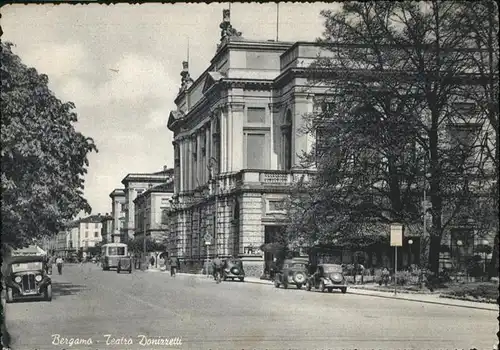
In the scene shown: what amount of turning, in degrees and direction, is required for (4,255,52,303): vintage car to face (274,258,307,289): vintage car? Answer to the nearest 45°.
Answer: approximately 135° to its left
